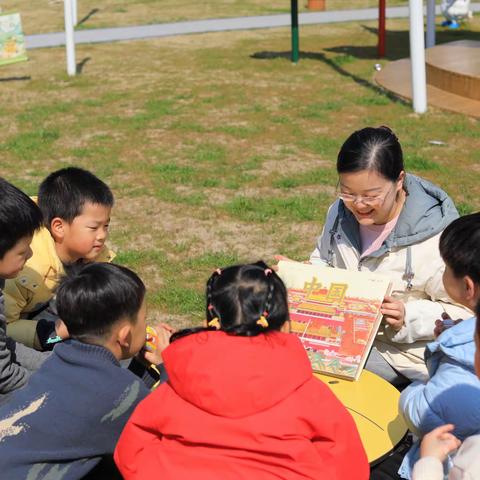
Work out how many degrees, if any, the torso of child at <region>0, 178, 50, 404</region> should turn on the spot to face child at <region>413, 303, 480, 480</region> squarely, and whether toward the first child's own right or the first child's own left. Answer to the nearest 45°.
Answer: approximately 45° to the first child's own right

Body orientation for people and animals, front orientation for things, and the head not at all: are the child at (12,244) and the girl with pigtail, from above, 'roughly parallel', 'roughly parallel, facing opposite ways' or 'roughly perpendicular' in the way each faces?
roughly perpendicular

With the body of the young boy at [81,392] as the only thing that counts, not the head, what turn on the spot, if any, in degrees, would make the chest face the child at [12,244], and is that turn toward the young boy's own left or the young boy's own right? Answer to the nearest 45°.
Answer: approximately 45° to the young boy's own left

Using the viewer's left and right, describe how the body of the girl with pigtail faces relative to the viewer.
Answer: facing away from the viewer

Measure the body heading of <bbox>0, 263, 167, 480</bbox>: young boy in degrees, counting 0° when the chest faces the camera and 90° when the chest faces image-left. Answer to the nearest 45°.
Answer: approximately 225°

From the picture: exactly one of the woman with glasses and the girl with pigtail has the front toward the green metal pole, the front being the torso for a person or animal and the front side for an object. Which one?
the girl with pigtail
